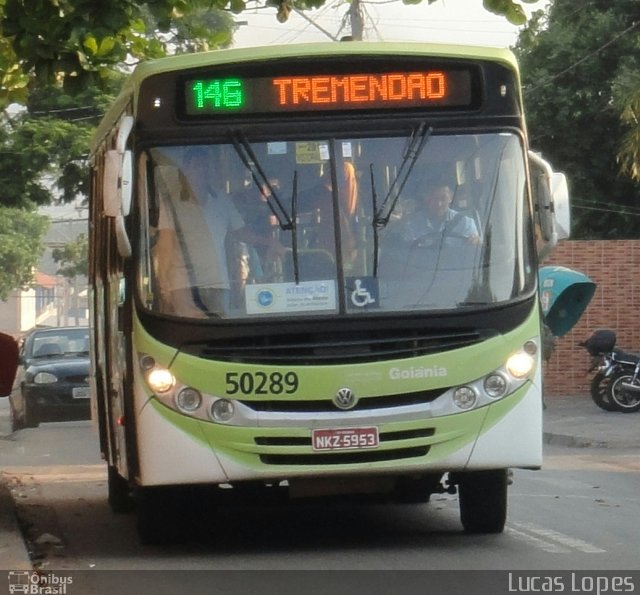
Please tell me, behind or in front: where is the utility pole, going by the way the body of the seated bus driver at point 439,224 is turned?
behind

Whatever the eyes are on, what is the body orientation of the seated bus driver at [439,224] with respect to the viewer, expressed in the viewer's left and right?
facing the viewer

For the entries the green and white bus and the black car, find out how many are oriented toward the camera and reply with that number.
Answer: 2

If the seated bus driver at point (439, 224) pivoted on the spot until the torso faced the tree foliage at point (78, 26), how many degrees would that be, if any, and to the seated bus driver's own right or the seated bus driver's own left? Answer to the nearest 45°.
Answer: approximately 135° to the seated bus driver's own right

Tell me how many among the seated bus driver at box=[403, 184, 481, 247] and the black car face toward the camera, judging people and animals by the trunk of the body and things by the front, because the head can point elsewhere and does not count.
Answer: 2

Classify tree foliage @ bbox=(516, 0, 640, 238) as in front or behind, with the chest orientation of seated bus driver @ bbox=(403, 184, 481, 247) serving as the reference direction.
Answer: behind

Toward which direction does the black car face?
toward the camera
